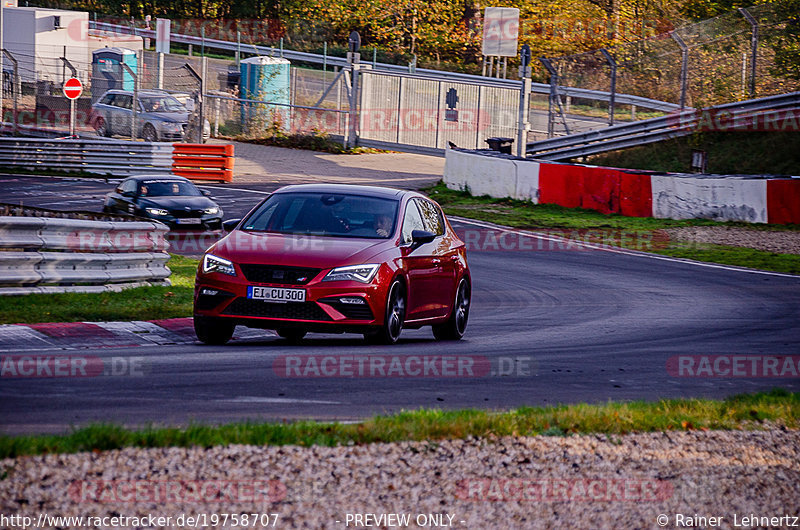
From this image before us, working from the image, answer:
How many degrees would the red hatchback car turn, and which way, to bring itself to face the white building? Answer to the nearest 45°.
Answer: approximately 135° to its right

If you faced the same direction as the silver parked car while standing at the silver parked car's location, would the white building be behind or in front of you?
behind

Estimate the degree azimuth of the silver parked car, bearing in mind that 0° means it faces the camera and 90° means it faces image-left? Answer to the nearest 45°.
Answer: approximately 315°

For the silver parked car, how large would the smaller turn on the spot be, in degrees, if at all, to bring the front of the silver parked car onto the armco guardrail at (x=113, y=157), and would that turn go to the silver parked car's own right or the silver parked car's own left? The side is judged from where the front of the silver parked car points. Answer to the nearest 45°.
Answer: approximately 45° to the silver parked car's own right

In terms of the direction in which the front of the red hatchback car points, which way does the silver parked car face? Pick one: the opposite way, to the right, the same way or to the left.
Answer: to the left
